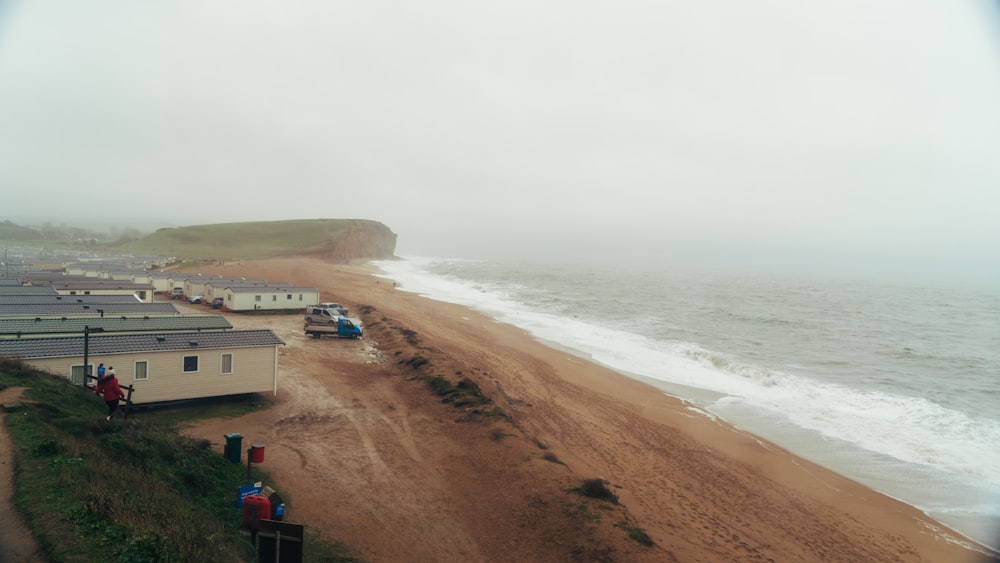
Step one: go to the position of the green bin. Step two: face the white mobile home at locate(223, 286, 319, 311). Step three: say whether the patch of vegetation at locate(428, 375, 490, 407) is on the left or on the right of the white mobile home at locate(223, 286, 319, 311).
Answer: right

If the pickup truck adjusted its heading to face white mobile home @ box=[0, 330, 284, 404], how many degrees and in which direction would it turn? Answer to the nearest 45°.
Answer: approximately 90° to its right

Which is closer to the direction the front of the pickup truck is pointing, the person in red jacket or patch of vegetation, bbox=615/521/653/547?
the patch of vegetation

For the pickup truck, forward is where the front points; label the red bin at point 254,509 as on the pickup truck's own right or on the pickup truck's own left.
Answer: on the pickup truck's own right

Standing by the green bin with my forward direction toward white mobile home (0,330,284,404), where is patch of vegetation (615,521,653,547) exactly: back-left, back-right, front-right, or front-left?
back-right

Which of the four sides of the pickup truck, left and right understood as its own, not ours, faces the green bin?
right

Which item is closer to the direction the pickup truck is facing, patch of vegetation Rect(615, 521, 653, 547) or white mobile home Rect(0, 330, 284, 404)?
the patch of vegetation

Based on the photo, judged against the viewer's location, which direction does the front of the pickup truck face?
facing to the right of the viewer
